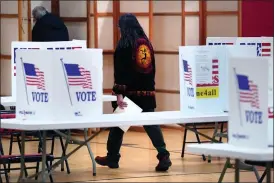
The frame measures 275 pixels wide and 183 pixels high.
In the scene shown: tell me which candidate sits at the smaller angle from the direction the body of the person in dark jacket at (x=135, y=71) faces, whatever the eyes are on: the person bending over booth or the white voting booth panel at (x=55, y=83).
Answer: the person bending over booth

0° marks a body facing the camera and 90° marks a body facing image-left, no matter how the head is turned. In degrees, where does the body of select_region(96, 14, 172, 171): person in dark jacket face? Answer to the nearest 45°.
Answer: approximately 135°
